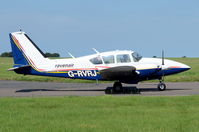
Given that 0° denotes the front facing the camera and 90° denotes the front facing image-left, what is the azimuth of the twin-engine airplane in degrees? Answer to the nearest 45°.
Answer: approximately 270°
